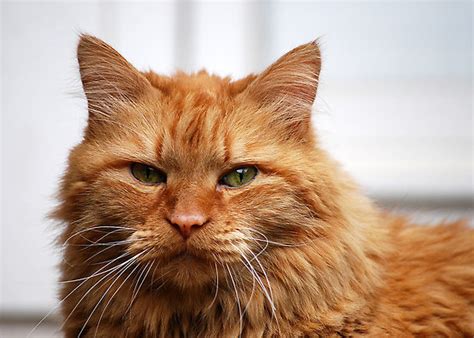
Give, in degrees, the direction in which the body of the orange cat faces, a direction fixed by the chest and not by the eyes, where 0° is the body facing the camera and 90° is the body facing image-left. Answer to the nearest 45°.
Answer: approximately 45°
